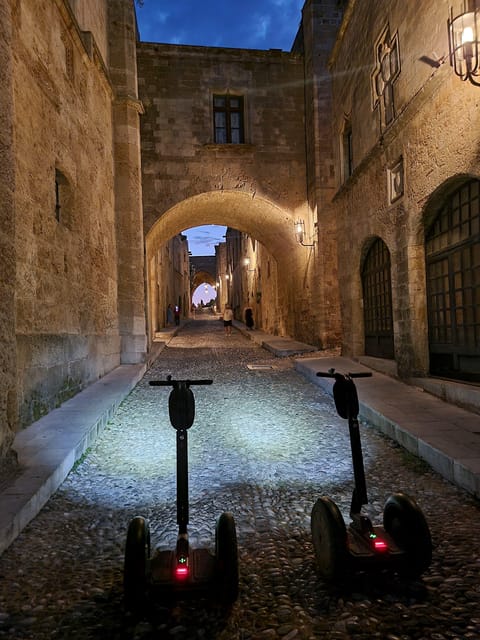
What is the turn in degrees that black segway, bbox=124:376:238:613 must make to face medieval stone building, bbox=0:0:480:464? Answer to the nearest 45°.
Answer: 0° — it already faces it

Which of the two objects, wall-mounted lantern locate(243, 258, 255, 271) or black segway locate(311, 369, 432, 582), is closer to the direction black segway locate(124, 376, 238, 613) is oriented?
the wall-mounted lantern

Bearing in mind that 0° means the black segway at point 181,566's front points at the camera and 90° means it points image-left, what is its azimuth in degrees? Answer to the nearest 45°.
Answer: approximately 180°

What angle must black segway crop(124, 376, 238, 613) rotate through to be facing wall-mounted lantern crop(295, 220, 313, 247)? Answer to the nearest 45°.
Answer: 0° — it already faces it

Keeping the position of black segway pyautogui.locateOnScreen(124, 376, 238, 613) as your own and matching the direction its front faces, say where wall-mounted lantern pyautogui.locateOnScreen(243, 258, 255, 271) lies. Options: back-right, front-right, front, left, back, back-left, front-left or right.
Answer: front

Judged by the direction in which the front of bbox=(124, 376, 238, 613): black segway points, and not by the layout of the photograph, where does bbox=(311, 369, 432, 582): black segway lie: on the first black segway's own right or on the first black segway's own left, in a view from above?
on the first black segway's own right

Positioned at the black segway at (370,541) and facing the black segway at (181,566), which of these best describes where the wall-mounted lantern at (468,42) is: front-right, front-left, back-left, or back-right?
back-right
